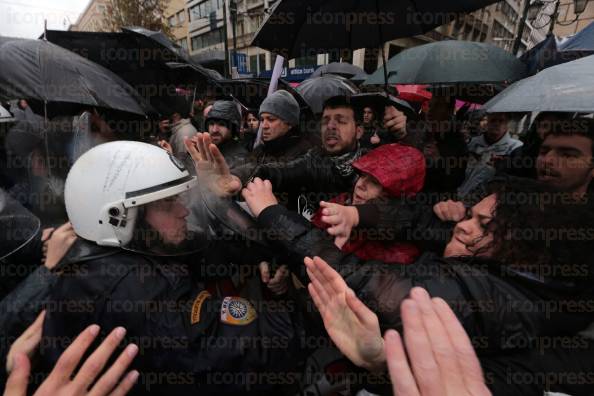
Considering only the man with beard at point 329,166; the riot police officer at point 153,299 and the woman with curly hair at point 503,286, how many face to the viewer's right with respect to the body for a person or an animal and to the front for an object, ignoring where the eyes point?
1

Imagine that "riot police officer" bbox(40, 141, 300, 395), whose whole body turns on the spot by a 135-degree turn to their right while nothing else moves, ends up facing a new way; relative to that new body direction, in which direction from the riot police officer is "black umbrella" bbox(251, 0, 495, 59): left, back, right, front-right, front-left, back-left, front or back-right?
back

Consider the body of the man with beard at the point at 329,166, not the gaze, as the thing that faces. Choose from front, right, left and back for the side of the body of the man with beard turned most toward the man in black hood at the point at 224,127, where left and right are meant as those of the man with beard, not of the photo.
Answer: right

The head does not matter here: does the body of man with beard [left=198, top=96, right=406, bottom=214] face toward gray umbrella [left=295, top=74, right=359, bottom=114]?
no

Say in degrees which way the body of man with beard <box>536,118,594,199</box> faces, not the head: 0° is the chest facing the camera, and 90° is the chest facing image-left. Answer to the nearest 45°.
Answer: approximately 45°

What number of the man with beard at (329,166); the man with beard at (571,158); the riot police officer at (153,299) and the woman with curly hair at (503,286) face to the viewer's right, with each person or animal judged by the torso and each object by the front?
1

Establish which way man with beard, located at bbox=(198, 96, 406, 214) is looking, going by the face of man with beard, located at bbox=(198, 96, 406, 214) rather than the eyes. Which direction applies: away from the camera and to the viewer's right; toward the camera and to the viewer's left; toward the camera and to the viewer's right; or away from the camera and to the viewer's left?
toward the camera and to the viewer's left

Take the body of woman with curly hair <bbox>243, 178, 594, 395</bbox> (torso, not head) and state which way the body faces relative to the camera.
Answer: to the viewer's left

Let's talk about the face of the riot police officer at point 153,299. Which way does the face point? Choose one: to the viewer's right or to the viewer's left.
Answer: to the viewer's right

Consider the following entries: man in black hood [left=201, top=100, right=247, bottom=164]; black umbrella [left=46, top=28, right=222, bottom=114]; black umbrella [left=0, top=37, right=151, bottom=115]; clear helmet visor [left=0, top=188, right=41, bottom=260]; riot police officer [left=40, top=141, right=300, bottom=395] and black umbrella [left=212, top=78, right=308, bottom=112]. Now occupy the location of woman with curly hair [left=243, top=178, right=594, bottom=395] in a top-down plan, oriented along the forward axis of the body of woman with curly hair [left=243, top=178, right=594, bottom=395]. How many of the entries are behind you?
0

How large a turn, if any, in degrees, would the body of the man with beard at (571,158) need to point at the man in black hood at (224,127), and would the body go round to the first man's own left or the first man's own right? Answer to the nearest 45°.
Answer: approximately 45° to the first man's own right

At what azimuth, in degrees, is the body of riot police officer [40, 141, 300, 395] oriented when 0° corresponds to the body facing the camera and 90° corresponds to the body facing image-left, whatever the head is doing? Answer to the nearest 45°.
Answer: approximately 270°

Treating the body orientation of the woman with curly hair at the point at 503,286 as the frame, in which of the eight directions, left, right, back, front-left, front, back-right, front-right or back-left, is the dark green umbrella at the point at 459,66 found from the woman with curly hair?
right

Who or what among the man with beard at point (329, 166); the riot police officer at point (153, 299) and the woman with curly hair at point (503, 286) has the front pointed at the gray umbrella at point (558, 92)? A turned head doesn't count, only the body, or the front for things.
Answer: the riot police officer

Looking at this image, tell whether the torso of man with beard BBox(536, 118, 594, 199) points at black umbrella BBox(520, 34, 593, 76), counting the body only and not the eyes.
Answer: no
